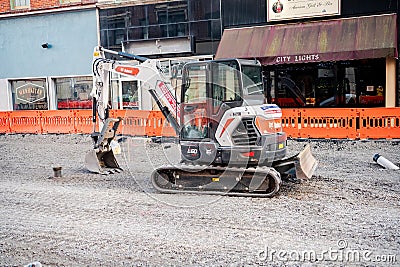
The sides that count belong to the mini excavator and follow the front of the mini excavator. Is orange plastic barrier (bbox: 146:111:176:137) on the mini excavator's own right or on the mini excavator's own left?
on the mini excavator's own right

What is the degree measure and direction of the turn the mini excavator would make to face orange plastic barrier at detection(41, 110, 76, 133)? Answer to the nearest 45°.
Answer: approximately 45° to its right

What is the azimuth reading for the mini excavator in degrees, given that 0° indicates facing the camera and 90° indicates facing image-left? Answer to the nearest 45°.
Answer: approximately 90°

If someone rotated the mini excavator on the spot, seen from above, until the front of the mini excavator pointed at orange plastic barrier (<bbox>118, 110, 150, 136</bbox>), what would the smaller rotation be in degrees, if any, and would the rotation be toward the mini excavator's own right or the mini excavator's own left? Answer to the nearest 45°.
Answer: approximately 90° to the mini excavator's own right

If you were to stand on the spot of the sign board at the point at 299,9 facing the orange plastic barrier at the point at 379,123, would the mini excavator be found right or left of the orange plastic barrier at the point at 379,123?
right

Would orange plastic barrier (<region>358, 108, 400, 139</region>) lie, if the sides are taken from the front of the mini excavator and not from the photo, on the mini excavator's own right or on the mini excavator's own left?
on the mini excavator's own right

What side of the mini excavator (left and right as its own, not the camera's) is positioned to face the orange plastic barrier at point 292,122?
right

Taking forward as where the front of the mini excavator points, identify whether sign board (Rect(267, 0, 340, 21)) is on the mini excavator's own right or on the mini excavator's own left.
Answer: on the mini excavator's own right

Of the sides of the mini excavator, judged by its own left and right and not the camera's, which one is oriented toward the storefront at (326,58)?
right

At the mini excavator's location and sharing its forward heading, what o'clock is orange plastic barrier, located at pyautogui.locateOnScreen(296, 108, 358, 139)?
The orange plastic barrier is roughly at 4 o'clock from the mini excavator.
